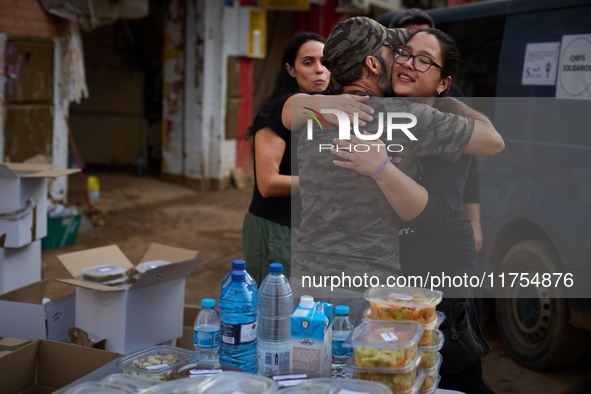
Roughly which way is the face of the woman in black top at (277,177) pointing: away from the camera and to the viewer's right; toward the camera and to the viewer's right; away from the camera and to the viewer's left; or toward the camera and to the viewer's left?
toward the camera and to the viewer's right

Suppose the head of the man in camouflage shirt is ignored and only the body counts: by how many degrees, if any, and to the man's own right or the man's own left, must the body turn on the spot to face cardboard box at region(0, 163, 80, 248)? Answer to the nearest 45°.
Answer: approximately 90° to the man's own left

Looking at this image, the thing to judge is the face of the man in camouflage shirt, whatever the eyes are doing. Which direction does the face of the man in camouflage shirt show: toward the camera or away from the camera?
away from the camera

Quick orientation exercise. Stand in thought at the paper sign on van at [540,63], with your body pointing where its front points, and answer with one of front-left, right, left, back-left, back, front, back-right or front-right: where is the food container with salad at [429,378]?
front

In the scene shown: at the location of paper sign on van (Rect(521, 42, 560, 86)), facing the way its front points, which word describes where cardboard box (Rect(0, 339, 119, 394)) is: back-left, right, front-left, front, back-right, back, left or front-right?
front-right

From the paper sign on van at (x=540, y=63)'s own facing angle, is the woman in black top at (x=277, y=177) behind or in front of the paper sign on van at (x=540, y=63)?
in front

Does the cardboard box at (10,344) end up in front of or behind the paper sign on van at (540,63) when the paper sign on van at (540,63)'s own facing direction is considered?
in front

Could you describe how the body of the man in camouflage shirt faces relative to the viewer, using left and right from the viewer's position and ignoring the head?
facing away from the viewer and to the right of the viewer

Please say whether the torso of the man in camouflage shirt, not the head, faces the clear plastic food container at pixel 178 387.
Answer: no

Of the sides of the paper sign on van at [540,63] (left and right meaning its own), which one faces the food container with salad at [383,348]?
front

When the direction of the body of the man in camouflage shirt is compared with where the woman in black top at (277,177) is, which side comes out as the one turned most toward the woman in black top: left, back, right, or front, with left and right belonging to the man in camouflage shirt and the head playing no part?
left

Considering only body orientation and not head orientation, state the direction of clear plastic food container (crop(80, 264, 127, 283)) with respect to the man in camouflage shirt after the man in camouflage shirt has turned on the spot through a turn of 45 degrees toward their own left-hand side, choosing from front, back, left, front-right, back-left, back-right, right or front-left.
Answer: front-left

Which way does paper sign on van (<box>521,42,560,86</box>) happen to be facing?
toward the camera
